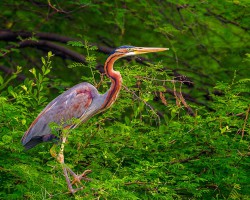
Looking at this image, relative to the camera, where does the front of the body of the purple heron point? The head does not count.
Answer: to the viewer's right
